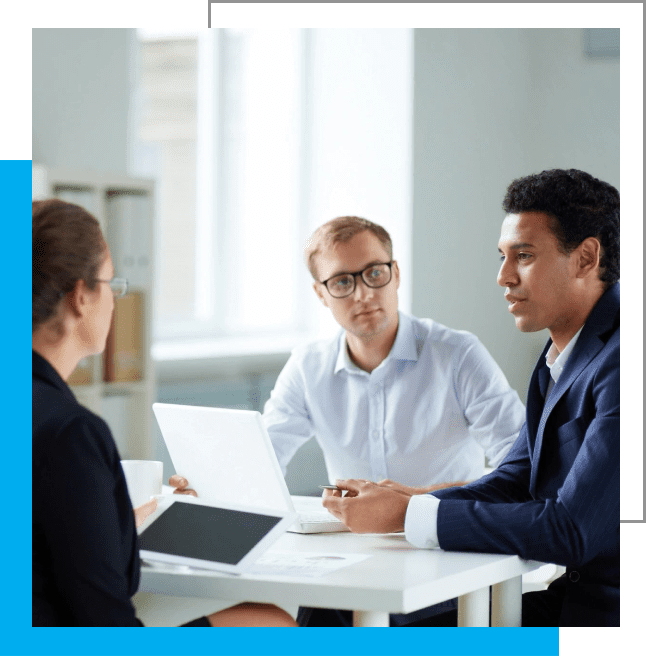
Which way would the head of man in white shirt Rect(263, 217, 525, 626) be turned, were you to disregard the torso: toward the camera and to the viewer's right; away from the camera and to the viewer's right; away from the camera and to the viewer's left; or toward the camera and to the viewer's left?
toward the camera and to the viewer's right

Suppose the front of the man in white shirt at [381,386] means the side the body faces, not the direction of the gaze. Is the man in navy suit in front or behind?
in front

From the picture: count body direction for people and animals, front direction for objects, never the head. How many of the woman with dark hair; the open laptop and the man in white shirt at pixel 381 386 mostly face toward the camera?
1

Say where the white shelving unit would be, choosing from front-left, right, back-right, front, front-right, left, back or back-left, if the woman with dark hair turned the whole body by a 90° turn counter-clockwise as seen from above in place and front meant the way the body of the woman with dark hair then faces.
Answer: front-right

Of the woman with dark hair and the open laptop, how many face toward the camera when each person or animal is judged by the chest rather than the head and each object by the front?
0

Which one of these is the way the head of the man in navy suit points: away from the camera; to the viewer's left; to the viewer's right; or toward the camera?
to the viewer's left

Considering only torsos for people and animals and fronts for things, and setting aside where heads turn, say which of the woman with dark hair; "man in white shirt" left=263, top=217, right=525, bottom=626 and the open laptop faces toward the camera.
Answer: the man in white shirt

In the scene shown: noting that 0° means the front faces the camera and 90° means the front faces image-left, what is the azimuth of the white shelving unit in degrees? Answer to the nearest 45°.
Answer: approximately 315°
